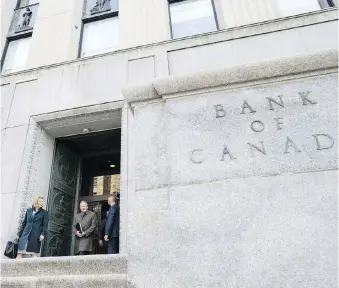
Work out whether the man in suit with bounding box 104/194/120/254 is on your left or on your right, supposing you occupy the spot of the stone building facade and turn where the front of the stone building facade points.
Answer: on your right

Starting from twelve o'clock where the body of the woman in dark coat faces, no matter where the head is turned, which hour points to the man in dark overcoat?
The man in dark overcoat is roughly at 8 o'clock from the woman in dark coat.

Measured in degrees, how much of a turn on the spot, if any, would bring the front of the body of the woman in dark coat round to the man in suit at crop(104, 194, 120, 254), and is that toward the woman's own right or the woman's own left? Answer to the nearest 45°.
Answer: approximately 90° to the woman's own left

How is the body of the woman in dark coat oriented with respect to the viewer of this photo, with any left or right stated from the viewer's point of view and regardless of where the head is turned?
facing the viewer and to the left of the viewer

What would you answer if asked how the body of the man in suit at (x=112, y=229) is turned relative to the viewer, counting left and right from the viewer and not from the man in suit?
facing to the left of the viewer

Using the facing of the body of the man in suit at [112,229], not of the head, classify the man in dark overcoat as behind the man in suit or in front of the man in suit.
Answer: in front

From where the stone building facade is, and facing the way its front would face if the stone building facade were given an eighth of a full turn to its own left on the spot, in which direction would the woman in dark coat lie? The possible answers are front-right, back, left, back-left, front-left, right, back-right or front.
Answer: back-right

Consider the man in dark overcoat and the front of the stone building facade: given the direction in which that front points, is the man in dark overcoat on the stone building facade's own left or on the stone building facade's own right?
on the stone building facade's own right
